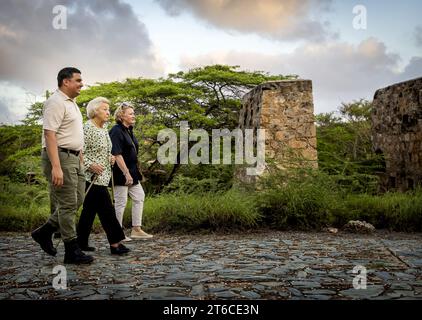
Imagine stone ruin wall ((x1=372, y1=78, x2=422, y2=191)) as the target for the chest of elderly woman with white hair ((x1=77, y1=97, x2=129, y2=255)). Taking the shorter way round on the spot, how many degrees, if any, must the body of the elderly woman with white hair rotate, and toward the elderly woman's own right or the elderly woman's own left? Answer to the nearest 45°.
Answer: approximately 45° to the elderly woman's own left

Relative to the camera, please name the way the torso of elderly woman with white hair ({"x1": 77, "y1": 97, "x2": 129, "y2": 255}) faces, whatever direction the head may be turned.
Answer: to the viewer's right

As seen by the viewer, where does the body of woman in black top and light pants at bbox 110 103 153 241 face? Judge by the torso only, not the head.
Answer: to the viewer's right

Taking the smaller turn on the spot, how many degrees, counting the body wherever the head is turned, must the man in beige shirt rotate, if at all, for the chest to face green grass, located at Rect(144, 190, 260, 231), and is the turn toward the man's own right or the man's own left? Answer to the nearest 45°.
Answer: approximately 45° to the man's own left

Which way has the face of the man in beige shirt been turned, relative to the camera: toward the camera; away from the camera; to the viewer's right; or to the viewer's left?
to the viewer's right

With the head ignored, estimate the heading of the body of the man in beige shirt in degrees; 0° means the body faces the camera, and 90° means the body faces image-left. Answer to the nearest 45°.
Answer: approximately 270°

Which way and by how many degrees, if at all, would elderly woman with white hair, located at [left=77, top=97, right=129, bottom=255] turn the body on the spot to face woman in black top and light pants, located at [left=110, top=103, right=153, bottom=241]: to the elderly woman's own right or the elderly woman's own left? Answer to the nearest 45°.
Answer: approximately 90° to the elderly woman's own left

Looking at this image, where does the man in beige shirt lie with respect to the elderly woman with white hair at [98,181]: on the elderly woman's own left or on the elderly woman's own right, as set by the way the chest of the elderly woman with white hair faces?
on the elderly woman's own right
